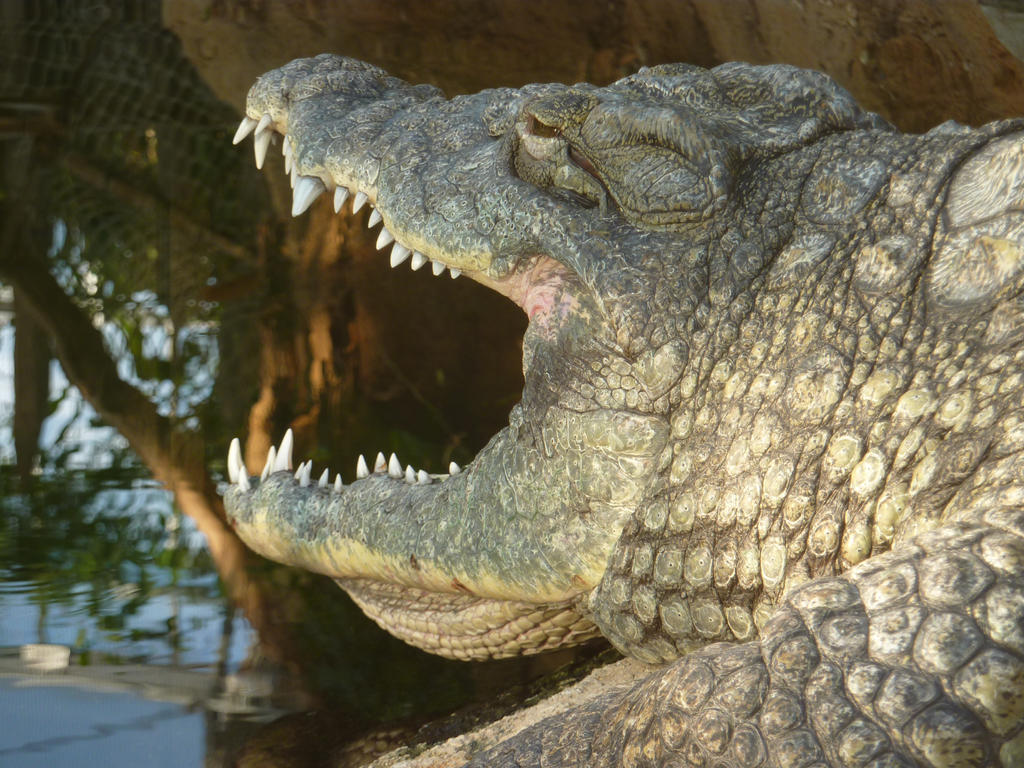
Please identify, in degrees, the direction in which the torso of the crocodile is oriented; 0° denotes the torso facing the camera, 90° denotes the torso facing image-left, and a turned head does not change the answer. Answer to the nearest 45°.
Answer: approximately 90°
